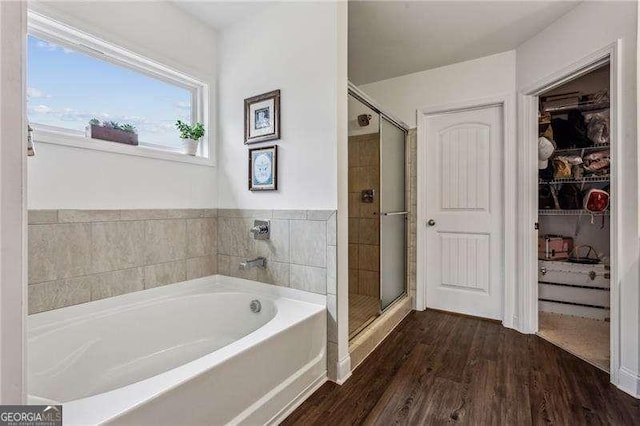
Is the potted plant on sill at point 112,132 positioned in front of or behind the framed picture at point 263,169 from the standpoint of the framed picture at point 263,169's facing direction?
in front

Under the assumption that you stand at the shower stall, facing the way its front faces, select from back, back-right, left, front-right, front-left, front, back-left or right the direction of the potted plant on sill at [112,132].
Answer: right

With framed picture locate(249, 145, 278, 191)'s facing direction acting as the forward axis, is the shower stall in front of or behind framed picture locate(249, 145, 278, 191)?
behind

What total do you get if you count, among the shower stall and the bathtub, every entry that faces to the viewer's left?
0

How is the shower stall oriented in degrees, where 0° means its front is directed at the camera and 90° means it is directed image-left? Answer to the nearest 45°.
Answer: approximately 315°

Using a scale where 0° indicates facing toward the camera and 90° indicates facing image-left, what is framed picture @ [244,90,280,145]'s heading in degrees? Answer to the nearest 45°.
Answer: approximately 45°

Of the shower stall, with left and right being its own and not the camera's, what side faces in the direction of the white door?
left

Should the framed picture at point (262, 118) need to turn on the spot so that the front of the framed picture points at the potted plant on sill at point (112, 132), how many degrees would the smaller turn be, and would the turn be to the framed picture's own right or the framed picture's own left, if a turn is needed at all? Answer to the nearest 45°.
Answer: approximately 45° to the framed picture's own right

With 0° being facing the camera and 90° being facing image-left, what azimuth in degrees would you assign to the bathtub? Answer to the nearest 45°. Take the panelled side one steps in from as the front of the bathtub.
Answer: approximately 315°

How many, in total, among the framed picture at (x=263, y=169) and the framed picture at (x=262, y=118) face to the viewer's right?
0

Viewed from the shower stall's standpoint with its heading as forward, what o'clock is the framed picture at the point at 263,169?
The framed picture is roughly at 3 o'clock from the shower stall.

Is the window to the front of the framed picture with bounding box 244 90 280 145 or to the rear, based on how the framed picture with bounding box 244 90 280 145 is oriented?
to the front
